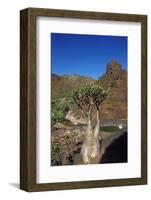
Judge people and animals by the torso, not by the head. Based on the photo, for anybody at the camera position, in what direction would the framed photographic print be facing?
facing the viewer and to the right of the viewer
